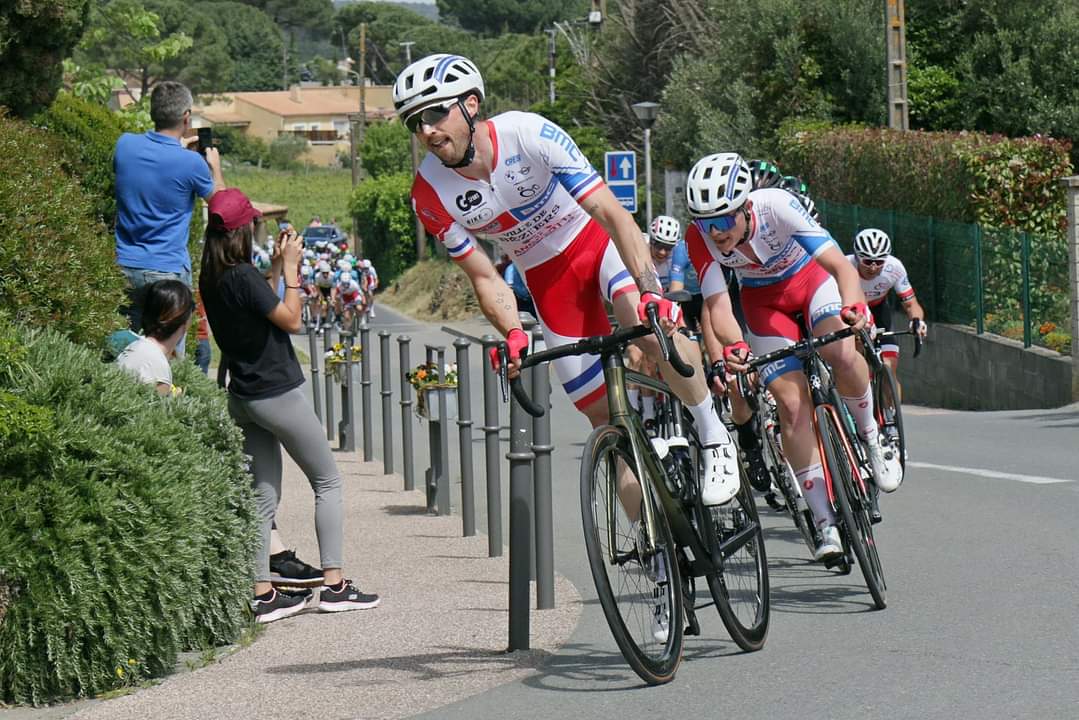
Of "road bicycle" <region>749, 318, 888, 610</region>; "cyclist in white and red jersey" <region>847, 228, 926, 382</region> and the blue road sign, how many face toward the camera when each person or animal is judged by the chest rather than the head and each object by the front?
3

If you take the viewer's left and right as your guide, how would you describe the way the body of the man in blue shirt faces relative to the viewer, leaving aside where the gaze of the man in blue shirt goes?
facing away from the viewer and to the right of the viewer

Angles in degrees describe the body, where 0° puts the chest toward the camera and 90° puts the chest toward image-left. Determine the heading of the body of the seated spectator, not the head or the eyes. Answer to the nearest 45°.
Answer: approximately 225°

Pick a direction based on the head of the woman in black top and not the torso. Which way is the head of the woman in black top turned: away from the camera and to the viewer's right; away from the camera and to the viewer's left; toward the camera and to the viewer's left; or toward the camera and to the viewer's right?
away from the camera and to the viewer's right

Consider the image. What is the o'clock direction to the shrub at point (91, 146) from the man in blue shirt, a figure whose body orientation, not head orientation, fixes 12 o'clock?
The shrub is roughly at 10 o'clock from the man in blue shirt.

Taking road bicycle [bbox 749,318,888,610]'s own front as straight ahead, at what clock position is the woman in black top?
The woman in black top is roughly at 3 o'clock from the road bicycle.

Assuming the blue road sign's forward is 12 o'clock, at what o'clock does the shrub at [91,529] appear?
The shrub is roughly at 12 o'clock from the blue road sign.

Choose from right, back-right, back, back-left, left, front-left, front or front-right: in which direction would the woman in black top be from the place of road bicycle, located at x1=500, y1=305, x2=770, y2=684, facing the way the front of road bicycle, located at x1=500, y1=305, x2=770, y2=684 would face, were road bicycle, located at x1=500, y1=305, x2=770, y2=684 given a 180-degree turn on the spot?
left

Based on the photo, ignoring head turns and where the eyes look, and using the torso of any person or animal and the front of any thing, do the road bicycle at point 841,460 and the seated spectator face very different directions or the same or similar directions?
very different directions

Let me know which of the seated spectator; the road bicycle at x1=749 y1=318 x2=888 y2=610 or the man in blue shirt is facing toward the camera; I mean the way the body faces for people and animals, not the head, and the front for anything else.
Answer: the road bicycle

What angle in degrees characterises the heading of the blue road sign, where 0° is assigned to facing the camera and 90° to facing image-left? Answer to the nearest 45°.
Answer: approximately 0°

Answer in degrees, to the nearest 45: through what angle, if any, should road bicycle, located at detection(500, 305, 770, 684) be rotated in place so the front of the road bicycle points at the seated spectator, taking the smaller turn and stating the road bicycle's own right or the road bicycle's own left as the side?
approximately 90° to the road bicycle's own right

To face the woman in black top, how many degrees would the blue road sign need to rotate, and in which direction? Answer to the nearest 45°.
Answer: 0° — it already faces them

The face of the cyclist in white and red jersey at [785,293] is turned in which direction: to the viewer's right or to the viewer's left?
to the viewer's left

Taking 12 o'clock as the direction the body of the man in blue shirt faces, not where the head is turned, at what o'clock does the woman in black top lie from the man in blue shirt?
The woman in black top is roughly at 4 o'clock from the man in blue shirt.
